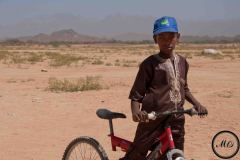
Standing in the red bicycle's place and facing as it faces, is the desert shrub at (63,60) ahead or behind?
behind

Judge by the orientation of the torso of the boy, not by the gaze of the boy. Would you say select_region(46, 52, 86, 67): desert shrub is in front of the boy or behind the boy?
behind
